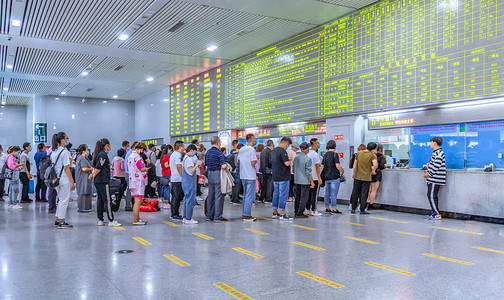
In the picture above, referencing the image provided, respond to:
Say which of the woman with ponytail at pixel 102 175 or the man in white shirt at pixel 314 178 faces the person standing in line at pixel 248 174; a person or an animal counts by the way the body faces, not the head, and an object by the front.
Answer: the woman with ponytail

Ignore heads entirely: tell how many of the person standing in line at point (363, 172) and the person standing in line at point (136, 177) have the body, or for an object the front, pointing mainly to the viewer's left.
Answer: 0

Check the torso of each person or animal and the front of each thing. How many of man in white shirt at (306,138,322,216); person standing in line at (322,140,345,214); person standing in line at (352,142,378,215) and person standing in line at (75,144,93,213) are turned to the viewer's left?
0

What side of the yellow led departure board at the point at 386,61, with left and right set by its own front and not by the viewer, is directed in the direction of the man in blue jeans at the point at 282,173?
front

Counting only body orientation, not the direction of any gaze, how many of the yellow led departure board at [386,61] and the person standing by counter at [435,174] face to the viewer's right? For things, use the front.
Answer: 0

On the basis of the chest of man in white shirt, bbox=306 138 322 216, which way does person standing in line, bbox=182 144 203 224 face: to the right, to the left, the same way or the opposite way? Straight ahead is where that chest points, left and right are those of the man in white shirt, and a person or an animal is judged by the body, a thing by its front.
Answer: the same way

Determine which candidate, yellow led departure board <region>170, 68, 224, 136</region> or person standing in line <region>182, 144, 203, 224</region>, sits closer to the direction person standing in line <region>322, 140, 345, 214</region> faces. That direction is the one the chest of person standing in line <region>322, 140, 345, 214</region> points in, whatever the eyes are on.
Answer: the yellow led departure board

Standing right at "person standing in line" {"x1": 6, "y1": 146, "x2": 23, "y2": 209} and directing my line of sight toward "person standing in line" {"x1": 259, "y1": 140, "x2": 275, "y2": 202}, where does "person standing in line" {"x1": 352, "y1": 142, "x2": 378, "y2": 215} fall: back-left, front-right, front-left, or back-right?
front-right

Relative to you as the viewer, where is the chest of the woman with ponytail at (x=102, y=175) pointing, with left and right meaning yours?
facing to the right of the viewer

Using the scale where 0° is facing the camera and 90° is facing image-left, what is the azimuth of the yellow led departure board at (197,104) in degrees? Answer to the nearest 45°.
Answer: approximately 45°

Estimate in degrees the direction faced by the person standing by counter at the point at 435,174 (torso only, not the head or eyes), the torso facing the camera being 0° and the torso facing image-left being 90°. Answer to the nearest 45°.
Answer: approximately 90°

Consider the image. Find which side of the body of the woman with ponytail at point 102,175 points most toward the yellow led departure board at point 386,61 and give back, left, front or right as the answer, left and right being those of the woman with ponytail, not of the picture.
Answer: front
